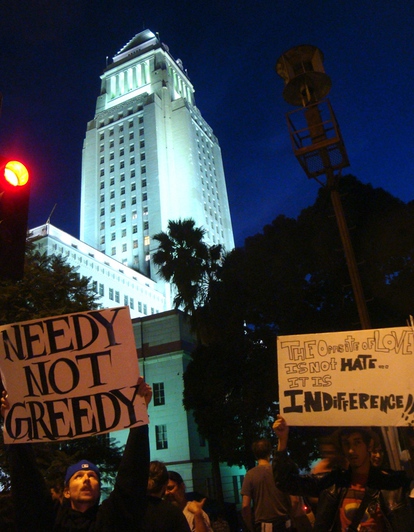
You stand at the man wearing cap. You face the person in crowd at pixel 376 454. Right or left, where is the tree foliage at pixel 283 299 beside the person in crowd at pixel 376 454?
left

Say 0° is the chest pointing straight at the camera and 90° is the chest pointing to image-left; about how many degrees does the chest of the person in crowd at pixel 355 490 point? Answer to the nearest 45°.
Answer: approximately 0°

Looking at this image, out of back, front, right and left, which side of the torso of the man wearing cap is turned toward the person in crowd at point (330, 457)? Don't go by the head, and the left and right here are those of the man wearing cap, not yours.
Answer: left

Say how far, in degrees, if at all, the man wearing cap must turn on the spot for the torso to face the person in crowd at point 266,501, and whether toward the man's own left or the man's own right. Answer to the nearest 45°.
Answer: approximately 135° to the man's own left

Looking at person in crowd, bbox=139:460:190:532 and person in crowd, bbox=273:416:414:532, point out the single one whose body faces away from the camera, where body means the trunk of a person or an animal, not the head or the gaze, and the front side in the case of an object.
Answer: person in crowd, bbox=139:460:190:532

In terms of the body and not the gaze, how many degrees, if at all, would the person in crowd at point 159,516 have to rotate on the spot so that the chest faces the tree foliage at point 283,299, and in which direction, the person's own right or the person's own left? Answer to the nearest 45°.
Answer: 0° — they already face it

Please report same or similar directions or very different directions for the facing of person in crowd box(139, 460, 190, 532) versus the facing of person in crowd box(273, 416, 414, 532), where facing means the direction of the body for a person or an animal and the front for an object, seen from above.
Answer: very different directions
